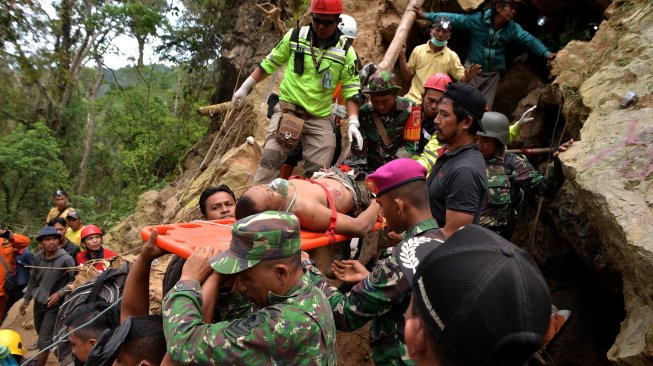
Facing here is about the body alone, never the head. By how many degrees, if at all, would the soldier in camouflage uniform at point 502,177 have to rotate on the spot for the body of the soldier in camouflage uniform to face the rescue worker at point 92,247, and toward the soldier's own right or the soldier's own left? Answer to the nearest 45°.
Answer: approximately 45° to the soldier's own right

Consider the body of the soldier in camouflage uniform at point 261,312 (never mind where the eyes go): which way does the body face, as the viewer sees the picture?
to the viewer's left

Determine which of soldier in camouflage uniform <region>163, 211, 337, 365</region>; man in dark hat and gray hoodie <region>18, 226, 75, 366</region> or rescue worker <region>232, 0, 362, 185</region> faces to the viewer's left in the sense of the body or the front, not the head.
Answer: the soldier in camouflage uniform

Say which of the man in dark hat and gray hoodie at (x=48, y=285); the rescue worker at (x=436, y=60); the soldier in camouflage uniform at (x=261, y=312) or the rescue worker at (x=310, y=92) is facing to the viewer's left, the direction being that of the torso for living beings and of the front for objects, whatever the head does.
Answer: the soldier in camouflage uniform
